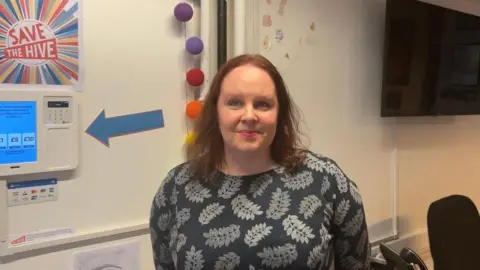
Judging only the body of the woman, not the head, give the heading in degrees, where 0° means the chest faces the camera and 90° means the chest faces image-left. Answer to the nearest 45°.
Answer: approximately 0°

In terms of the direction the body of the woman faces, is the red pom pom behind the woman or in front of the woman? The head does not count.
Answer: behind

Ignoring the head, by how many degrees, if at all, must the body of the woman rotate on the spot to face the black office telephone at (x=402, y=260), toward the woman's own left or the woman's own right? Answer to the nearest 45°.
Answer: approximately 135° to the woman's own left

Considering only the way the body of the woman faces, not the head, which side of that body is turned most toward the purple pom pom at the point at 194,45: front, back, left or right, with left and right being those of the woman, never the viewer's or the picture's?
back

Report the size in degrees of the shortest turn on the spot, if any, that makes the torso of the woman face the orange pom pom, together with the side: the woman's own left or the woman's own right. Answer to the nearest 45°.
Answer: approximately 180°

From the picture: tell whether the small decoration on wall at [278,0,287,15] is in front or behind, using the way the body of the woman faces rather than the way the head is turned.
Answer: behind

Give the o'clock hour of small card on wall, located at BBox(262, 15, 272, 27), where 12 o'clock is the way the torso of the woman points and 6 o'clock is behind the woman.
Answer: The small card on wall is roughly at 6 o'clock from the woman.

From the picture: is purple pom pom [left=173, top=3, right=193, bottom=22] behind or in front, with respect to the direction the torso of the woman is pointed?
behind
